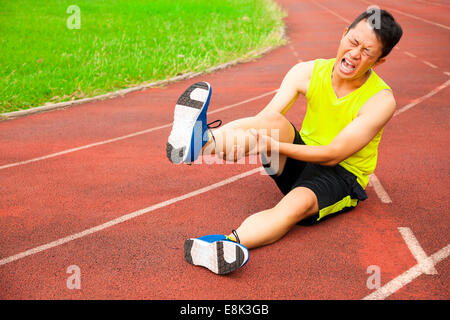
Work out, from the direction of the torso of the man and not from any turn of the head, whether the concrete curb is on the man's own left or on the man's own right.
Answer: on the man's own right

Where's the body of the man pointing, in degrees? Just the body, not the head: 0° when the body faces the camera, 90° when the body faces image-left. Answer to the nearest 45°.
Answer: approximately 45°
